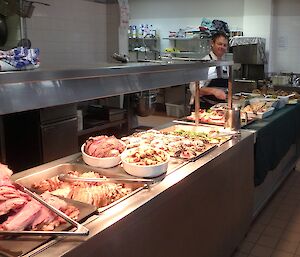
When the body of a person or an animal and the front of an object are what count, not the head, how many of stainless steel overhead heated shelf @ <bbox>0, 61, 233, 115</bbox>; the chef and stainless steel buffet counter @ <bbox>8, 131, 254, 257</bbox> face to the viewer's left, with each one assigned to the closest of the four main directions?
0

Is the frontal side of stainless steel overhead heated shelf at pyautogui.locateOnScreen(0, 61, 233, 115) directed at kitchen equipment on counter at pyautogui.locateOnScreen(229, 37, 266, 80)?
no

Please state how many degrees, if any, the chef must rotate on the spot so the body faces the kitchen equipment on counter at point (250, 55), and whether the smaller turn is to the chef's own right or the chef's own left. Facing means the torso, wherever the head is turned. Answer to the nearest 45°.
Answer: approximately 135° to the chef's own left

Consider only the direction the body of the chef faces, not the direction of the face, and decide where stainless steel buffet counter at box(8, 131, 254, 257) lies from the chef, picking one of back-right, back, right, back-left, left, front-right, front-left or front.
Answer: front-right

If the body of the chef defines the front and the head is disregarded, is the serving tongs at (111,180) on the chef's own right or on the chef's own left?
on the chef's own right

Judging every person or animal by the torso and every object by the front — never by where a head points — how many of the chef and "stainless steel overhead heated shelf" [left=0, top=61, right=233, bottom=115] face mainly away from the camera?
0

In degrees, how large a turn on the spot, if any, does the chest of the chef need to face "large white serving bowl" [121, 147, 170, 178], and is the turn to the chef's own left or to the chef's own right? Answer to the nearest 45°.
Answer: approximately 45° to the chef's own right

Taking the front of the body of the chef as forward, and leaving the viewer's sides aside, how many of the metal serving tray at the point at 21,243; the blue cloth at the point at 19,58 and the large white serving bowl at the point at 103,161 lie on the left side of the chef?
0

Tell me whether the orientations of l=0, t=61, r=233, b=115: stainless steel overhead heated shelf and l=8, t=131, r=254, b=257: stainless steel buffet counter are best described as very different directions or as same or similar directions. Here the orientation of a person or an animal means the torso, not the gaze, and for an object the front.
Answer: same or similar directions

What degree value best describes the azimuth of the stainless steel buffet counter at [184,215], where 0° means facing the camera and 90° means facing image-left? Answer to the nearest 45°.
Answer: approximately 315°

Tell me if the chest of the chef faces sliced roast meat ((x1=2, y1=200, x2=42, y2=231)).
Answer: no

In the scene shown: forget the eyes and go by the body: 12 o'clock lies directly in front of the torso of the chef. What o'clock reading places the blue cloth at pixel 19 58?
The blue cloth is roughly at 2 o'clock from the chef.

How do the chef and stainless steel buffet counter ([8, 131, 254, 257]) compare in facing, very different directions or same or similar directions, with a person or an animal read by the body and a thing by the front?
same or similar directions

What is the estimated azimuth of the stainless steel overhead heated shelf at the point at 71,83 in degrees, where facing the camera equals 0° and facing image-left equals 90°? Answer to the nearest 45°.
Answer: approximately 315°

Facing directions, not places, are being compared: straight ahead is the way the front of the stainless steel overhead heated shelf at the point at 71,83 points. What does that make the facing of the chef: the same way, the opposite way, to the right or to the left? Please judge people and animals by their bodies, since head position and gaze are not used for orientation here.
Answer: the same way

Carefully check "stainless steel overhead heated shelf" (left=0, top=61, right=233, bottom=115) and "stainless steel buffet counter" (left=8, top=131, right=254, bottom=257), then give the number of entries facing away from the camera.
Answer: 0

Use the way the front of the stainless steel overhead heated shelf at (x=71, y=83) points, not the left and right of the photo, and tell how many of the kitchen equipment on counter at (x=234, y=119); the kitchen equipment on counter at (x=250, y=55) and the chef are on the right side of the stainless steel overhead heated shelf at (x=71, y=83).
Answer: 0
